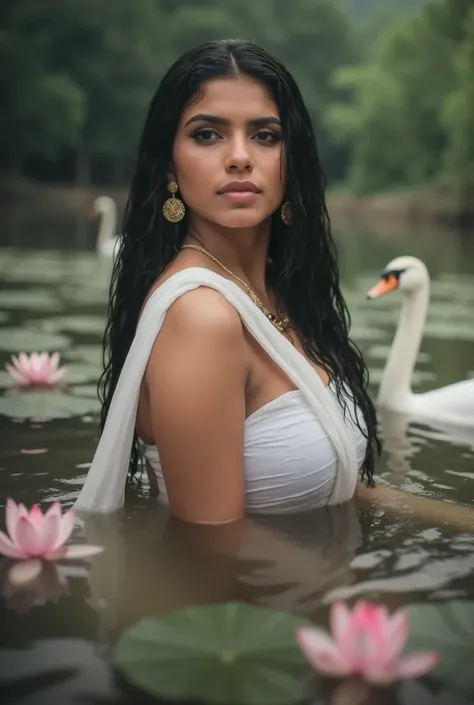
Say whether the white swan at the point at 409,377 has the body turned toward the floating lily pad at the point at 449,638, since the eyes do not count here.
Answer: no

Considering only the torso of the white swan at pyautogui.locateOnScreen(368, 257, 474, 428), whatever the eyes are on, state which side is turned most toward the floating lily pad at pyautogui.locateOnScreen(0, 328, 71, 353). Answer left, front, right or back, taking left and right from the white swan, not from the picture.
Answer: front

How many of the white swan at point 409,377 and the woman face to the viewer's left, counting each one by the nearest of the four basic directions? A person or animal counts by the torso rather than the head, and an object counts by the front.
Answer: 1

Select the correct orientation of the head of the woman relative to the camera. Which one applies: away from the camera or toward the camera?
toward the camera

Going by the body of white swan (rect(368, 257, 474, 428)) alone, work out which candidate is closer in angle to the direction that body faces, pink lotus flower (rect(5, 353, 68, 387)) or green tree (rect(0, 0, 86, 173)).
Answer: the pink lotus flower

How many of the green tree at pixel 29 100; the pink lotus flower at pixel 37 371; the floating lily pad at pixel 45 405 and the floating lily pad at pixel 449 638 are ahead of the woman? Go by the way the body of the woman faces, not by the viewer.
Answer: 1

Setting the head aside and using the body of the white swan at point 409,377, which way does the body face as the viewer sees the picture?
to the viewer's left

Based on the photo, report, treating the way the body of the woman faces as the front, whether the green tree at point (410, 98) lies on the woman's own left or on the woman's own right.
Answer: on the woman's own left

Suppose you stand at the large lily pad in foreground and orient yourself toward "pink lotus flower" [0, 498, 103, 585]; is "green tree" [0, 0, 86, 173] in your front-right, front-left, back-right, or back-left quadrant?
front-right

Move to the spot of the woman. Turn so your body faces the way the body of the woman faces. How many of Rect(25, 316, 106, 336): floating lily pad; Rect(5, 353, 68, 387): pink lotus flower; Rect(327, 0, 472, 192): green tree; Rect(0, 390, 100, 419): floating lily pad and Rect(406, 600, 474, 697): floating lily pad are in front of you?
1

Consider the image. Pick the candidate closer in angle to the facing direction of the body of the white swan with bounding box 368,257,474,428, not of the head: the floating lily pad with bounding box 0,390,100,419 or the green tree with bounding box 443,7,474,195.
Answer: the floating lily pad

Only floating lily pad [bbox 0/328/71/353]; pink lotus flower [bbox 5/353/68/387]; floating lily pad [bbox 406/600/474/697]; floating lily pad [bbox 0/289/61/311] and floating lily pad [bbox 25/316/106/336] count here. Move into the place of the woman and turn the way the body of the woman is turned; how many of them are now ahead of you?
1

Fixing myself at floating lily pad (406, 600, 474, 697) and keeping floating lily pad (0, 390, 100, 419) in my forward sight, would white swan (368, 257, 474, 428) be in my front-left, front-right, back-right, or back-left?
front-right

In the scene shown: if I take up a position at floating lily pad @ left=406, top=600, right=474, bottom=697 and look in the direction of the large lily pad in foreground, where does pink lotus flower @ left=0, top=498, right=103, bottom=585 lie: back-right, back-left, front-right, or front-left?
front-right

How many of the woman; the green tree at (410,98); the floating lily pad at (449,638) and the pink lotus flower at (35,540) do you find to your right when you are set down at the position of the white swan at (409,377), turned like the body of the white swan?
1

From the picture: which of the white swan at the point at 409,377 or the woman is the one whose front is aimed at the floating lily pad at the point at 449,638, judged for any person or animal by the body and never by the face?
the woman
